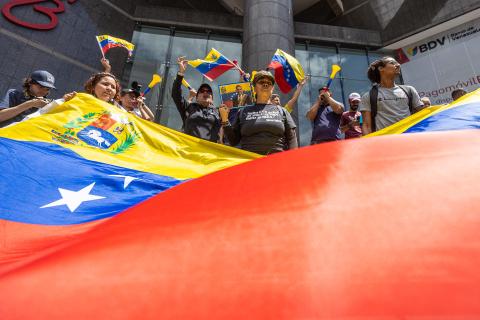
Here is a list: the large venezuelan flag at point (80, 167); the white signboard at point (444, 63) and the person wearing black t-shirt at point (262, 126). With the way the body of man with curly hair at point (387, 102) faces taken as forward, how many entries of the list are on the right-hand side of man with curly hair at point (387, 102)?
2

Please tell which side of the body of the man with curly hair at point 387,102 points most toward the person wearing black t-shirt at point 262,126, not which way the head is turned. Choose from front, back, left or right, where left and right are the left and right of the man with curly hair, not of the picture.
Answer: right

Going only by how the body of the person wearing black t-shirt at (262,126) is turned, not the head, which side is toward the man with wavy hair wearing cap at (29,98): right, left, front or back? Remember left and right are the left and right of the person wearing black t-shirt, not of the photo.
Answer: right

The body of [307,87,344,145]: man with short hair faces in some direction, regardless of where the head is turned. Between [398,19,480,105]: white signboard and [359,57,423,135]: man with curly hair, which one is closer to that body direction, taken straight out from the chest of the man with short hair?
the man with curly hair

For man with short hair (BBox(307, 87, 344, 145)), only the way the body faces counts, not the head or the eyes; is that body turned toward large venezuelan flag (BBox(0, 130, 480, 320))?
yes

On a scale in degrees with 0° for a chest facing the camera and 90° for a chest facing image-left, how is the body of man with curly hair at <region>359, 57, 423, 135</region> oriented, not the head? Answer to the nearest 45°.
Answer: approximately 315°

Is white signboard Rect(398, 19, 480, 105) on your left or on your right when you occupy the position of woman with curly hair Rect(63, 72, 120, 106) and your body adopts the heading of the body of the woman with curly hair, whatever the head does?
on your left

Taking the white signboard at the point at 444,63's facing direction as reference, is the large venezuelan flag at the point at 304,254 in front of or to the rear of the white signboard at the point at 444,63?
in front

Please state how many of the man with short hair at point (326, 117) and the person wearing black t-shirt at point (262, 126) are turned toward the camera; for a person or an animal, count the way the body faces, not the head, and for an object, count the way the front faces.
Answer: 2

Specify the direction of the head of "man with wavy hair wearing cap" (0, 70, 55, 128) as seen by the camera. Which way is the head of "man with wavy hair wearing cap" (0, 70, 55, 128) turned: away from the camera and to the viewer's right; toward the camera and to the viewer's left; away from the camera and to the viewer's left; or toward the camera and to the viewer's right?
toward the camera and to the viewer's right

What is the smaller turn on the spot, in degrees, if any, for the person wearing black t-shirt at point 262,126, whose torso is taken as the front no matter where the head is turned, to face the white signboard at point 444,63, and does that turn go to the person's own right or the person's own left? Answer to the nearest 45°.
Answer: approximately 135° to the person's own left

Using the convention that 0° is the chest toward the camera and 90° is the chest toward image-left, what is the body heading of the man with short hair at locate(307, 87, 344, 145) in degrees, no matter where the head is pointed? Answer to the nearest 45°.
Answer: approximately 0°

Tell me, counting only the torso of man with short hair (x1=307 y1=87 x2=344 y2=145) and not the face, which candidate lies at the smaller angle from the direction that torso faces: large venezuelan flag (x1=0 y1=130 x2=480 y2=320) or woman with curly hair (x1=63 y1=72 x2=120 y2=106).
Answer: the large venezuelan flag

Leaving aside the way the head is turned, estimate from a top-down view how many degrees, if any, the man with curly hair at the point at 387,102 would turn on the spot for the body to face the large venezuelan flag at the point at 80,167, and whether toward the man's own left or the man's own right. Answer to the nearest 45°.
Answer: approximately 90° to the man's own right

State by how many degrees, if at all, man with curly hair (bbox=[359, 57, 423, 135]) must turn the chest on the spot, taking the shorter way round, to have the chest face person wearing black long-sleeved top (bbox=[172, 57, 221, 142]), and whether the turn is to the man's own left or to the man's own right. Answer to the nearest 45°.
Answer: approximately 135° to the man's own right
